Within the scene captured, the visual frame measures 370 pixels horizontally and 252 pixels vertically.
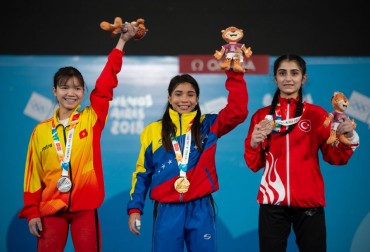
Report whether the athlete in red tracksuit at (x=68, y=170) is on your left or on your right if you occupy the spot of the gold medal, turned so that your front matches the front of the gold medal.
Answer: on your right

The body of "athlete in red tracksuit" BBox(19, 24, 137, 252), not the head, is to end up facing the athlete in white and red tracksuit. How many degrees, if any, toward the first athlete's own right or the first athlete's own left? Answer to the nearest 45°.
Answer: approximately 90° to the first athlete's own left

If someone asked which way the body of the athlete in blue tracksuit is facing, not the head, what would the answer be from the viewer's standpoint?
toward the camera

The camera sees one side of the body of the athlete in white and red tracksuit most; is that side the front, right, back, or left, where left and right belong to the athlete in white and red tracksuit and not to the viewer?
front

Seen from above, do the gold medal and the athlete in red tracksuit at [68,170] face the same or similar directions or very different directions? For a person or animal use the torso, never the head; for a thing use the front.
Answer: same or similar directions

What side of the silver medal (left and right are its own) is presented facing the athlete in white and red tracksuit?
left

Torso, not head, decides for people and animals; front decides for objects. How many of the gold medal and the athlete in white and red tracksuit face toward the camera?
2

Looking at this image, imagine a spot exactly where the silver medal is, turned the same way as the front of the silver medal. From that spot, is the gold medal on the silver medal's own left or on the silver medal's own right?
on the silver medal's own left

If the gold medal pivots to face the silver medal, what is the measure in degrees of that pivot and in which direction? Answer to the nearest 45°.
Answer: approximately 90° to its right

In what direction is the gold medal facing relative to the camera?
toward the camera

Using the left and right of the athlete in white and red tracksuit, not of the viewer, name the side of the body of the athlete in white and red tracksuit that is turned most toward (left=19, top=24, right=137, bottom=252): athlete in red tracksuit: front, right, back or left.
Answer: right

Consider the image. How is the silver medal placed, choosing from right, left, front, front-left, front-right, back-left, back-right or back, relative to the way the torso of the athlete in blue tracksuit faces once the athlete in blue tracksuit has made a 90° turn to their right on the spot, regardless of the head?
front

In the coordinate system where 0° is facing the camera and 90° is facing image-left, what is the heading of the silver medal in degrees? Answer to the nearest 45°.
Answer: approximately 0°

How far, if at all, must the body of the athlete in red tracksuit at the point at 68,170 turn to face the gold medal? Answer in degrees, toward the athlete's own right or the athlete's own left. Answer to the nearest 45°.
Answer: approximately 90° to the athlete's own left

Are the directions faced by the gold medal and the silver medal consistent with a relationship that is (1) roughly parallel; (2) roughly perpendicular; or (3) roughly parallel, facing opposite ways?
roughly parallel
